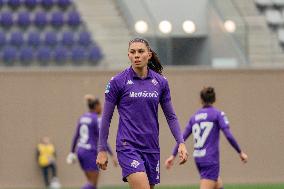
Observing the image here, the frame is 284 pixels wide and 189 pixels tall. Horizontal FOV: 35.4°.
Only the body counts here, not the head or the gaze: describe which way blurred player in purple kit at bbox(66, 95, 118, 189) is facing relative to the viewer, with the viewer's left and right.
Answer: facing away from the viewer and to the right of the viewer

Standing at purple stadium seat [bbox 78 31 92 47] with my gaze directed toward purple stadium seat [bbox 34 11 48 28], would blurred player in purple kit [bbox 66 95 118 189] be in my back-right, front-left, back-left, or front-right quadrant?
back-left

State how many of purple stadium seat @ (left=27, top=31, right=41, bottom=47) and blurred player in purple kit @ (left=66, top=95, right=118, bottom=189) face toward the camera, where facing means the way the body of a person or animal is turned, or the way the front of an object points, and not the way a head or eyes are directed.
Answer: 1

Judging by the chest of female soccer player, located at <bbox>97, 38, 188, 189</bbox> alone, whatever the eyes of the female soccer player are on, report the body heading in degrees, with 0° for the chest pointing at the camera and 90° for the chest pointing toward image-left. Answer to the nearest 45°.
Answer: approximately 0°

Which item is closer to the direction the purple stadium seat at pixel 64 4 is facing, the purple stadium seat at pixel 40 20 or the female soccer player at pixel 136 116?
the female soccer player

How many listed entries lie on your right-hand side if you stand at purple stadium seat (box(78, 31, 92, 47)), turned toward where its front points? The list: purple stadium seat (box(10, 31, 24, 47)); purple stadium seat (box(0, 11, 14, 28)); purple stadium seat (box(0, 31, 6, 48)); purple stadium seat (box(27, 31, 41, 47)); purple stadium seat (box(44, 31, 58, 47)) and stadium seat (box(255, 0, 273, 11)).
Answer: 5

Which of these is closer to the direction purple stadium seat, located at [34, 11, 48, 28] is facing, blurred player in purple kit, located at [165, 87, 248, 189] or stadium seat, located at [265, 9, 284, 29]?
the blurred player in purple kit

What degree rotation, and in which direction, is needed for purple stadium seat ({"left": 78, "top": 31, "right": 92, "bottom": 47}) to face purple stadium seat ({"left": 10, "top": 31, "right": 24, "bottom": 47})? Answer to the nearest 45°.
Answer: approximately 90° to its right

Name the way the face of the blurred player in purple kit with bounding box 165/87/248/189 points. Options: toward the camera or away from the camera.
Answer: away from the camera
